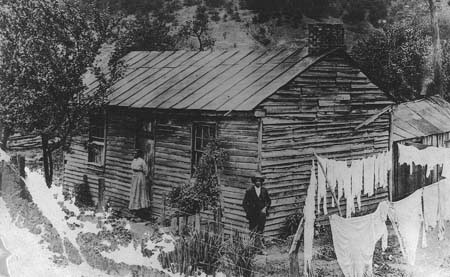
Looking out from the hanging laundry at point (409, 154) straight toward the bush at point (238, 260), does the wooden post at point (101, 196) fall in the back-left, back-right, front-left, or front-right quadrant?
front-right

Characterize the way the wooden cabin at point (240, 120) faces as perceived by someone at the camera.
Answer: facing the viewer and to the left of the viewer

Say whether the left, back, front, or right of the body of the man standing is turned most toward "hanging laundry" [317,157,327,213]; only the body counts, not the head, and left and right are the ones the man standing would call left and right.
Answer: left

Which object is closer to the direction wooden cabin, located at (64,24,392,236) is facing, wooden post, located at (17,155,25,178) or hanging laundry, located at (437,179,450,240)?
the wooden post

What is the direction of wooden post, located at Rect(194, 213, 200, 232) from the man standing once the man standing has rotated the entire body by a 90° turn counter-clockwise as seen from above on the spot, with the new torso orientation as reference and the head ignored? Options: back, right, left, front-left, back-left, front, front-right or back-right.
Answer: back

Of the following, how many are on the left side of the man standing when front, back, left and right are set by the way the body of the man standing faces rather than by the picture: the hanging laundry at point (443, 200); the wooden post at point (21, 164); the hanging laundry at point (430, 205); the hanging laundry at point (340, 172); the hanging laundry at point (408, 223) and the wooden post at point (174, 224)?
4

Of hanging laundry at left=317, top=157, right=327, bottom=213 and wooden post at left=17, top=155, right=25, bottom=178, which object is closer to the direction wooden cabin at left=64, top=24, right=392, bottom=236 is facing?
the wooden post

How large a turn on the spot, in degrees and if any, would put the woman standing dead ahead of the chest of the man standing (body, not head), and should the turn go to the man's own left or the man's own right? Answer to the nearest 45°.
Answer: approximately 135° to the man's own right

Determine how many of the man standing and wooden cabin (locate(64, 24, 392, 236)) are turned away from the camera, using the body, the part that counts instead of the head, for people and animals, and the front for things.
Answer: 0

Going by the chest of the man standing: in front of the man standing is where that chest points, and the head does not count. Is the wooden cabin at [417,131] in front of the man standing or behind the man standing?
behind

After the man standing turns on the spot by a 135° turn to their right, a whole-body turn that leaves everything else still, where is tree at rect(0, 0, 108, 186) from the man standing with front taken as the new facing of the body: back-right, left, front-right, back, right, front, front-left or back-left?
front-left

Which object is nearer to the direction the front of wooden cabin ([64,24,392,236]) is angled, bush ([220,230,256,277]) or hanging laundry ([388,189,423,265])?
the bush

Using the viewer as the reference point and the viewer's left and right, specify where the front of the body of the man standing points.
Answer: facing the viewer
